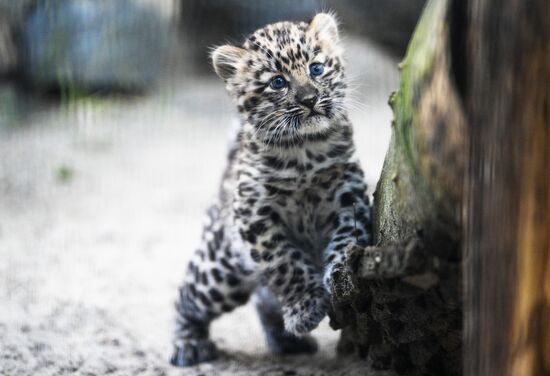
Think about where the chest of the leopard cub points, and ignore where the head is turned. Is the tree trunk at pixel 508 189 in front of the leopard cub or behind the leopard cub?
in front

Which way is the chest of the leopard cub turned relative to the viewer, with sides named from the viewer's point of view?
facing the viewer and to the right of the viewer

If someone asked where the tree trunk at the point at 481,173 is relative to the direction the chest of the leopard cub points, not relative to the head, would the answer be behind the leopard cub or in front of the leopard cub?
in front
